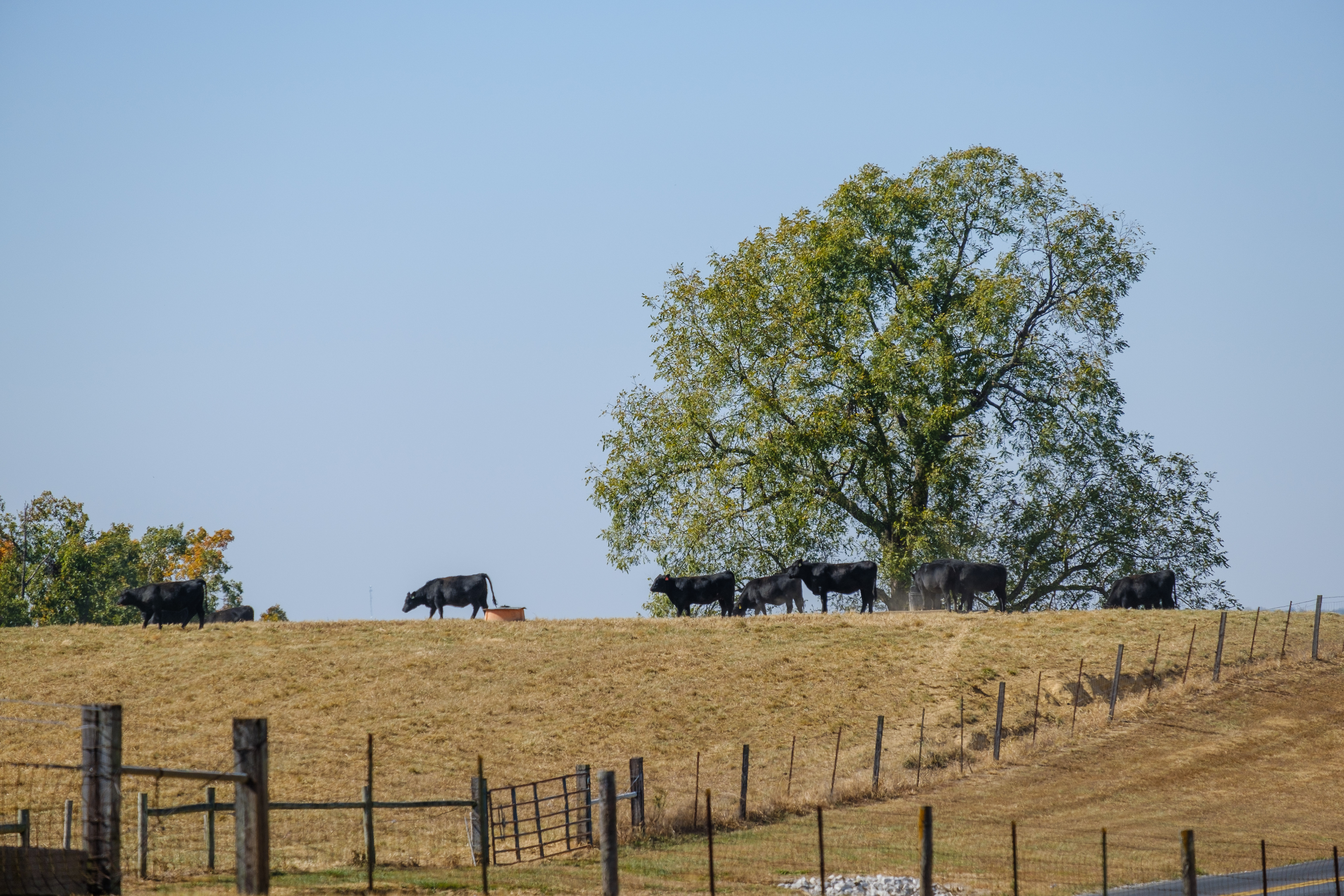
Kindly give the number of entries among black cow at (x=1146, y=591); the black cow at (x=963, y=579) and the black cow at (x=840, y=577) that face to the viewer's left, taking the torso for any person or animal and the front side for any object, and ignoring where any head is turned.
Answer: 3

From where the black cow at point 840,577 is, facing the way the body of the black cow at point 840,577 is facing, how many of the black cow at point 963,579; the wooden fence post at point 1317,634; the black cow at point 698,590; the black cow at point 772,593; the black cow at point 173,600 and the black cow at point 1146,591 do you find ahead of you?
3

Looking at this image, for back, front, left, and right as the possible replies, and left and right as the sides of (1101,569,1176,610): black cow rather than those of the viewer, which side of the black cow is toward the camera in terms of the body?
left

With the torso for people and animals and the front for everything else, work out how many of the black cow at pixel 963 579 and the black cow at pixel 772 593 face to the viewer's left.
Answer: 2

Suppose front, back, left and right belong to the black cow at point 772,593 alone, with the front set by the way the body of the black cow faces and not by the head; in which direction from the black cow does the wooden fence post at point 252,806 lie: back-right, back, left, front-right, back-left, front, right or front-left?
left

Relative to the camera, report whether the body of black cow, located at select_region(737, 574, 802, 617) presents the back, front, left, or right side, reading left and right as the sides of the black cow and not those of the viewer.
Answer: left

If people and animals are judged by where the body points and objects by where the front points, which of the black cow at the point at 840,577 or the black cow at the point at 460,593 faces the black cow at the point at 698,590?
the black cow at the point at 840,577

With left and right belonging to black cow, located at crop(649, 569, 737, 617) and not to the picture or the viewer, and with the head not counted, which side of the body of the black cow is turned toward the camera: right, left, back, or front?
left

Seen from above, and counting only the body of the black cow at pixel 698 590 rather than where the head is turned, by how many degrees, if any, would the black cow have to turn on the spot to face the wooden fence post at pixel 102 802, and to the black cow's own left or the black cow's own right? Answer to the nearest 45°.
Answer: approximately 90° to the black cow's own left

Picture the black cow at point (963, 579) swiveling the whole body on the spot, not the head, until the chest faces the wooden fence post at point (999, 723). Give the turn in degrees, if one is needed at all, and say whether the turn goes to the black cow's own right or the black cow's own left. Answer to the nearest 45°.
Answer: approximately 90° to the black cow's own left

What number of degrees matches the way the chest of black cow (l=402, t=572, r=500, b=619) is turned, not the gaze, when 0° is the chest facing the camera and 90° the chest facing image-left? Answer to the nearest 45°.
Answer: approximately 90°

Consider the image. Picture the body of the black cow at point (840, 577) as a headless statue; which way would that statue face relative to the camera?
to the viewer's left

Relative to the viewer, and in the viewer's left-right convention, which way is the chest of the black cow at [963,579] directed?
facing to the left of the viewer

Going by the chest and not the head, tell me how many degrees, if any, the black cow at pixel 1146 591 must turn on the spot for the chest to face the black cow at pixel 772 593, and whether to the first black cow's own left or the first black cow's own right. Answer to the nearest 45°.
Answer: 0° — it already faces it

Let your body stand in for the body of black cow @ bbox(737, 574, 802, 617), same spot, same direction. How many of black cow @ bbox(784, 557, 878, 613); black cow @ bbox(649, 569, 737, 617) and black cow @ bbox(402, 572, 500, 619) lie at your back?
1

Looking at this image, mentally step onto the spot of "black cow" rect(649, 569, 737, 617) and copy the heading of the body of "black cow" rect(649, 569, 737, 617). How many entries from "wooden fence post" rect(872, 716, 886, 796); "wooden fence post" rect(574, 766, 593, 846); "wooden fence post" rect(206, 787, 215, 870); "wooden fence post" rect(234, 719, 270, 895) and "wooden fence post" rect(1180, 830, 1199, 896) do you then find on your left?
5

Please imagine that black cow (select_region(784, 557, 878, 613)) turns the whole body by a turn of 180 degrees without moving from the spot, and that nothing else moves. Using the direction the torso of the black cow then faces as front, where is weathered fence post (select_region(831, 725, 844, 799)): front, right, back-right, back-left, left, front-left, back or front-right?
right
